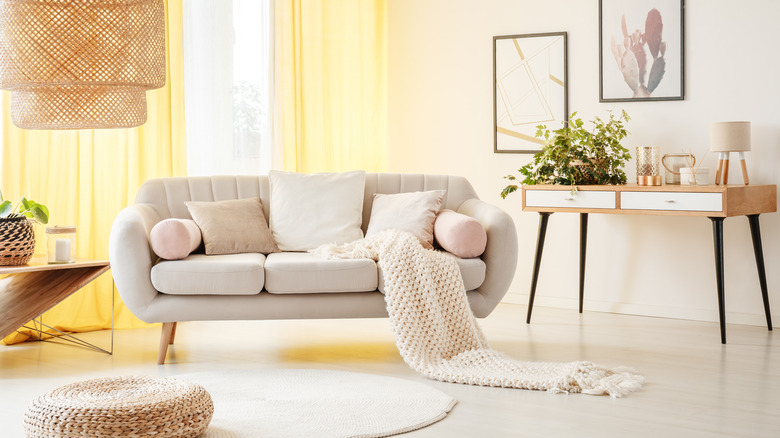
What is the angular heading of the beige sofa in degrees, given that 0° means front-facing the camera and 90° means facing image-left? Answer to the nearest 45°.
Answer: approximately 0°

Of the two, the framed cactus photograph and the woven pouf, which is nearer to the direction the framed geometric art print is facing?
the woven pouf

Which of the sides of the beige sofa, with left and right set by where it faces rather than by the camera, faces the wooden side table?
right

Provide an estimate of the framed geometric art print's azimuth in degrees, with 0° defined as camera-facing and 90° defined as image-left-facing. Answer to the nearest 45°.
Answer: approximately 45°

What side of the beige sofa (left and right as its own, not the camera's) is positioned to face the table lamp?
left

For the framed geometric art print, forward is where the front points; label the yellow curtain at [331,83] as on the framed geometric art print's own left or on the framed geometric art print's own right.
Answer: on the framed geometric art print's own right

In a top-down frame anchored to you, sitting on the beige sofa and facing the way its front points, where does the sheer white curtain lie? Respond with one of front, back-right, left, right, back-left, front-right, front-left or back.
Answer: back
